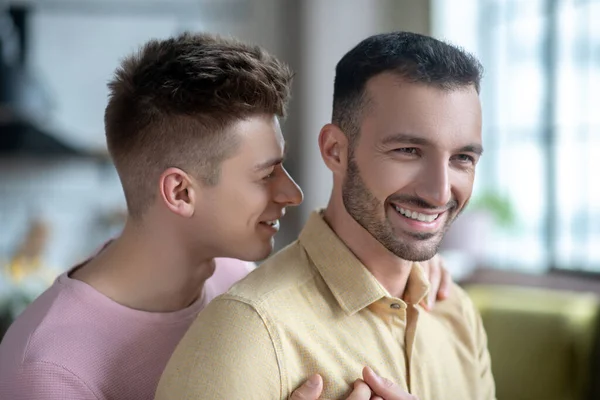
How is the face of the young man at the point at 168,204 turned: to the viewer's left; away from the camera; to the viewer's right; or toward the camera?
to the viewer's right

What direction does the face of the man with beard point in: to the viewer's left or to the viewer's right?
to the viewer's right

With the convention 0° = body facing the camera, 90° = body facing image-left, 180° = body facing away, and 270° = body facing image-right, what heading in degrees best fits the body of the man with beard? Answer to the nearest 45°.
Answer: approximately 315°
